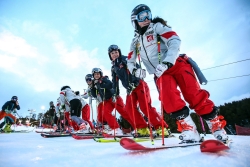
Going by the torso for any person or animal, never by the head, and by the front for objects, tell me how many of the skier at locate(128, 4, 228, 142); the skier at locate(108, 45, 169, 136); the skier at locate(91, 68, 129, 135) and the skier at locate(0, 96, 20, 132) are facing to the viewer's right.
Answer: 1

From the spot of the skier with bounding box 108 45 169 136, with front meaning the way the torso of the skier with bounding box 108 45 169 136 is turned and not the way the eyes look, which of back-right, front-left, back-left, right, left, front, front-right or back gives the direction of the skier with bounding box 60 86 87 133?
right

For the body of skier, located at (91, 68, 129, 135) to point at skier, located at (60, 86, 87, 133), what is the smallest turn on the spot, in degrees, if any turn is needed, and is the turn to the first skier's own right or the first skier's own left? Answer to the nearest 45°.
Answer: approximately 90° to the first skier's own right

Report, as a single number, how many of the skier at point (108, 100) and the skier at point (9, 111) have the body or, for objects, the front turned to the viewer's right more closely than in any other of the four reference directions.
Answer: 1

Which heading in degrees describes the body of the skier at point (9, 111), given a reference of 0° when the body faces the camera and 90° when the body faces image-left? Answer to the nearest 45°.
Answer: approximately 270°

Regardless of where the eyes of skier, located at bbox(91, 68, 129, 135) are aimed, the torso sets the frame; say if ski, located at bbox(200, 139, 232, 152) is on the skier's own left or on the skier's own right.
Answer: on the skier's own left

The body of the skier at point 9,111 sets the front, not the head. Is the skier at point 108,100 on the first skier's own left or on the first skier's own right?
on the first skier's own right
